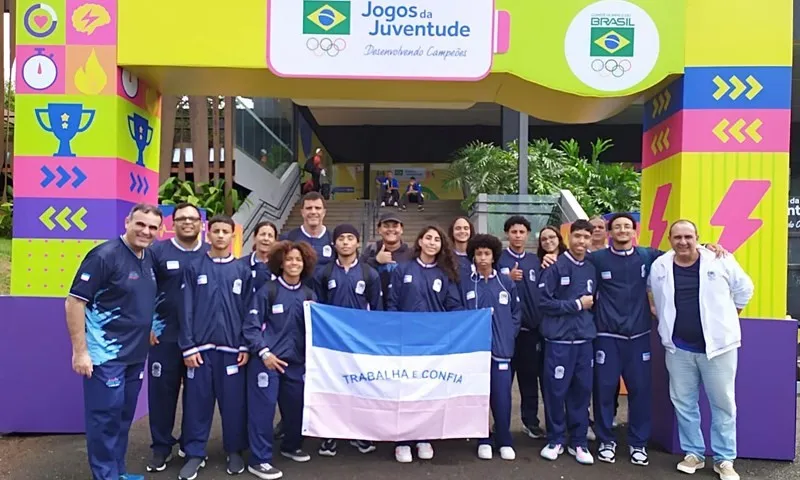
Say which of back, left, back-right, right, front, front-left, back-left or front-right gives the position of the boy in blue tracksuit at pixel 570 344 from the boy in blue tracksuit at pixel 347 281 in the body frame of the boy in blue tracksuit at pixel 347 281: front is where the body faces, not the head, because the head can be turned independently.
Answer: left

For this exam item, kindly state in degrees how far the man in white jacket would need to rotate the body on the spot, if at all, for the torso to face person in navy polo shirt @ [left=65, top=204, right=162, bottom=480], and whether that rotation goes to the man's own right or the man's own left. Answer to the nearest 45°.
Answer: approximately 45° to the man's own right

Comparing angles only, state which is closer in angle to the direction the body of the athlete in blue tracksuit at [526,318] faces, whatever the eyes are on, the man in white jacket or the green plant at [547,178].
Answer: the man in white jacket

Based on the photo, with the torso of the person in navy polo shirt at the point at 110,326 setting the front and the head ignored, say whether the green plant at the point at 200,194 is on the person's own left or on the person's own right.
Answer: on the person's own left

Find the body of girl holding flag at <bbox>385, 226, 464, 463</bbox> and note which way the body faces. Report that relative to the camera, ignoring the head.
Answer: toward the camera

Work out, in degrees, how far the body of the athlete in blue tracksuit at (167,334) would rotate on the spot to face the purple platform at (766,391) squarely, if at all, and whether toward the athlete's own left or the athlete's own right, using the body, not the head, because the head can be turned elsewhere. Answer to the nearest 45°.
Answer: approximately 90° to the athlete's own left

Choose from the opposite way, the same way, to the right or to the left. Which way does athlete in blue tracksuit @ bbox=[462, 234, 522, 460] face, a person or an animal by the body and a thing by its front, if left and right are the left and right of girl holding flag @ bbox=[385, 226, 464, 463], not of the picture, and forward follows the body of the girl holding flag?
the same way

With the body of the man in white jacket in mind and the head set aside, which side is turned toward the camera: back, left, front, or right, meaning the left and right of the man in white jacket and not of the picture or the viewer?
front

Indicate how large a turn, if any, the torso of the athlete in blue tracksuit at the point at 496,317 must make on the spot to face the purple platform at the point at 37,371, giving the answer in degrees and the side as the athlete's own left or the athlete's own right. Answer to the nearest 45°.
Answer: approximately 90° to the athlete's own right

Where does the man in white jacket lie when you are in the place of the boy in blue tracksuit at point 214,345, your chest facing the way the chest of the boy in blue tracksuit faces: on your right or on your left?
on your left

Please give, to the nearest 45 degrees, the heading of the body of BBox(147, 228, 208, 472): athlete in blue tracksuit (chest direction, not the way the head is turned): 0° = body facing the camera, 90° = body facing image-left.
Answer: approximately 0°

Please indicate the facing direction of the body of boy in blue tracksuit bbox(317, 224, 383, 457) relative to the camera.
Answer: toward the camera

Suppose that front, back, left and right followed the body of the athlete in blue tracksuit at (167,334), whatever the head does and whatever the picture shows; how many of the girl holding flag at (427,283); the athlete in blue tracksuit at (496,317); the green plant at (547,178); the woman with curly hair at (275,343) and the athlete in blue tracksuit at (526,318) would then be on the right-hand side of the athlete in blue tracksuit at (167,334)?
0

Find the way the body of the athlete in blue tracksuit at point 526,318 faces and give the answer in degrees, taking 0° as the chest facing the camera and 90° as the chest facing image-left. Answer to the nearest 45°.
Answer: approximately 0°

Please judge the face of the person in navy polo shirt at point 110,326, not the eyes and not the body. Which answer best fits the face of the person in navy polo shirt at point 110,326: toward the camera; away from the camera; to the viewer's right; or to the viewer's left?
toward the camera

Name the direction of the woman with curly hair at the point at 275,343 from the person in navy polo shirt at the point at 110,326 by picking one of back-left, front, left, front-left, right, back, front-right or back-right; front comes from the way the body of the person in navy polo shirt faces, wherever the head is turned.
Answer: front-left

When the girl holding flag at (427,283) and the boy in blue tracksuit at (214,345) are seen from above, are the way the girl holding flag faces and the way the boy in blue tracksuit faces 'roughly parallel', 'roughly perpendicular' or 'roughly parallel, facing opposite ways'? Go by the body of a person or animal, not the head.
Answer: roughly parallel

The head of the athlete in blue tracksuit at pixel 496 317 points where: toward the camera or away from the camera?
toward the camera

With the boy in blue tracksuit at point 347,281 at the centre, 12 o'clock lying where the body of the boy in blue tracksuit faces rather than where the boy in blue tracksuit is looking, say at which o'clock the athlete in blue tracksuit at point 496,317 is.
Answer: The athlete in blue tracksuit is roughly at 9 o'clock from the boy in blue tracksuit.

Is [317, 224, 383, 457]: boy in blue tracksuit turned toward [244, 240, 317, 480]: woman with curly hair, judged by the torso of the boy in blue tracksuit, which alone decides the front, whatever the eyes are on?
no
